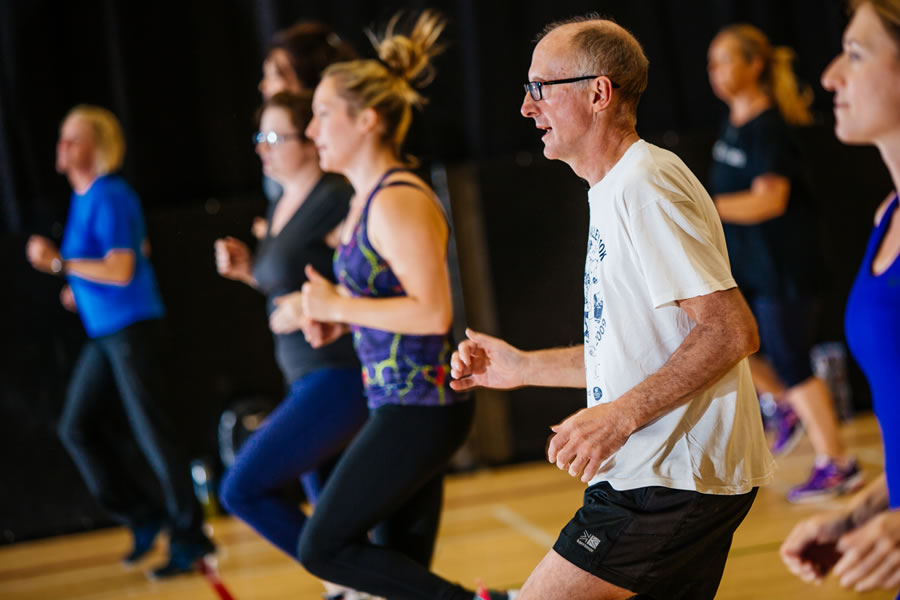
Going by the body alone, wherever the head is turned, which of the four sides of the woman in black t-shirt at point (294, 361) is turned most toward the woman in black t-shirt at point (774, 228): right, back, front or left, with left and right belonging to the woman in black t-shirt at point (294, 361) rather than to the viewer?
back

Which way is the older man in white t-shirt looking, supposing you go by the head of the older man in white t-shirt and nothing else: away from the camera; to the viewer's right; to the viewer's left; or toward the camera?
to the viewer's left

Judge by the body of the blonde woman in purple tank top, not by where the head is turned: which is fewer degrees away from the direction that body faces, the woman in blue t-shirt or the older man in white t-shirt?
the woman in blue t-shirt

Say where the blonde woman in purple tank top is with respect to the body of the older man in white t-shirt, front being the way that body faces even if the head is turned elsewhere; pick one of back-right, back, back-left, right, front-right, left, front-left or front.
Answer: front-right

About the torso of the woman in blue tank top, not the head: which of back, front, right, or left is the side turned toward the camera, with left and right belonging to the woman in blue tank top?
left

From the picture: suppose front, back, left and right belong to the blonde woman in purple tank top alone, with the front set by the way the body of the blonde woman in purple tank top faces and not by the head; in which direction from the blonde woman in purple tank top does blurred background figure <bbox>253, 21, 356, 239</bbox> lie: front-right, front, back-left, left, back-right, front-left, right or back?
right

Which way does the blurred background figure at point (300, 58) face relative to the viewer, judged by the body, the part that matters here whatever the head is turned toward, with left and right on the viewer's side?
facing to the left of the viewer

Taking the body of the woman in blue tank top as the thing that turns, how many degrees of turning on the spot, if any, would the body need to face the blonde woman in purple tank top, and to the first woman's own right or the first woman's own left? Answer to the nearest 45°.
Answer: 0° — they already face them

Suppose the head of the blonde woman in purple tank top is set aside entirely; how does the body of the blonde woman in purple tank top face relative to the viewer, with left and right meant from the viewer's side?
facing to the left of the viewer

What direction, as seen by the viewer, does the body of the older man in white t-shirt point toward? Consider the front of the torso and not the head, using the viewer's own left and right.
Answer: facing to the left of the viewer

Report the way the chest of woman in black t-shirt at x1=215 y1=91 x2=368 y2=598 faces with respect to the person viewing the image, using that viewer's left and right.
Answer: facing the viewer and to the left of the viewer

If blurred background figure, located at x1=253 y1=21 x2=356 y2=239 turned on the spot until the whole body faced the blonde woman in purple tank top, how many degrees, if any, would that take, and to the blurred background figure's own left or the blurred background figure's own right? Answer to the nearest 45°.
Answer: approximately 90° to the blurred background figure's own left

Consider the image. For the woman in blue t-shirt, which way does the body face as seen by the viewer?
to the viewer's left
